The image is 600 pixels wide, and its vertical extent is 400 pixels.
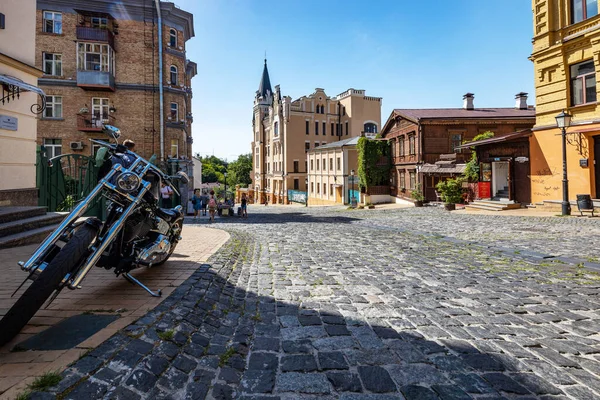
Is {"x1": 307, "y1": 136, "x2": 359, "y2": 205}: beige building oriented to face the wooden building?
no

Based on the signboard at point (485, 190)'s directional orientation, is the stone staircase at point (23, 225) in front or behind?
in front

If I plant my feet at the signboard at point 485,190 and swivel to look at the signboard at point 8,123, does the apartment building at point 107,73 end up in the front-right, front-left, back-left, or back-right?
front-right

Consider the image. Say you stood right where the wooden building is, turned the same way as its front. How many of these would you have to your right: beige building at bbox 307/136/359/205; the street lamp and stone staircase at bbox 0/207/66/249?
1

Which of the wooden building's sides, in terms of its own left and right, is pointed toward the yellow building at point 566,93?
left

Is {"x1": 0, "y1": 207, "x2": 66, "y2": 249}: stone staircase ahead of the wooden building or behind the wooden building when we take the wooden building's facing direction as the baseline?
ahead

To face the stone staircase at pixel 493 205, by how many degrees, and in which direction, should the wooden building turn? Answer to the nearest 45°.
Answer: approximately 45° to its left

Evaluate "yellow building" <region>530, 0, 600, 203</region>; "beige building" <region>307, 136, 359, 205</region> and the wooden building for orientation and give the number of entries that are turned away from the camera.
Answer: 0

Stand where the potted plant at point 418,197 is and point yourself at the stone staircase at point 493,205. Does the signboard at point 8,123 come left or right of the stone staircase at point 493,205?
right

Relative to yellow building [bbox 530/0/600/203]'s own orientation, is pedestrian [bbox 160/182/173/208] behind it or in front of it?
in front

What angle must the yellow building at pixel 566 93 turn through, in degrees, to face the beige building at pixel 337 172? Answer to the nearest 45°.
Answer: approximately 90° to its right

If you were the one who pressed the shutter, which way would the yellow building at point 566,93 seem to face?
facing the viewer and to the left of the viewer
